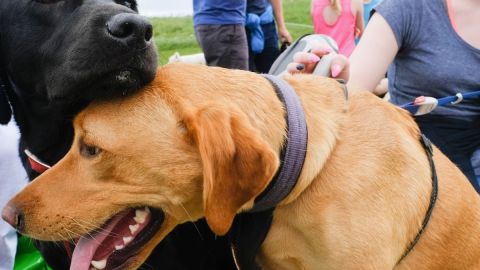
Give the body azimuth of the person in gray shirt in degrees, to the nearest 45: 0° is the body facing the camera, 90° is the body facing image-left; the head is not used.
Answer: approximately 0°

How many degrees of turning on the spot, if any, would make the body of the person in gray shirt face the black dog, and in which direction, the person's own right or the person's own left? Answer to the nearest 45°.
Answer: approximately 45° to the person's own right

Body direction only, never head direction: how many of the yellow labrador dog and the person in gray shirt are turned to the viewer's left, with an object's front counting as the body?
1

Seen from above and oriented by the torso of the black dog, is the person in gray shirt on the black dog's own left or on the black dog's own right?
on the black dog's own left

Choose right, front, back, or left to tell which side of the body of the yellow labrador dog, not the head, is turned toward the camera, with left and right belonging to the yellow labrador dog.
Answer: left

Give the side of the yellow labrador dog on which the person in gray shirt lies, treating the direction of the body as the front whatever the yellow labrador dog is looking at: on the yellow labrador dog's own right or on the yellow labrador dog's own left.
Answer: on the yellow labrador dog's own right

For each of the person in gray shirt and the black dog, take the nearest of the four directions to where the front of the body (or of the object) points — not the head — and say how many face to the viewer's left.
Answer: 0

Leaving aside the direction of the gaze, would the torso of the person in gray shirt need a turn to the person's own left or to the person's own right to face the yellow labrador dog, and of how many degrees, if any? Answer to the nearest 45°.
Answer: approximately 45° to the person's own right

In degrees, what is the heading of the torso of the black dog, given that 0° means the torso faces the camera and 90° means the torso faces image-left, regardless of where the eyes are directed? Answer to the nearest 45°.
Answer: approximately 315°
